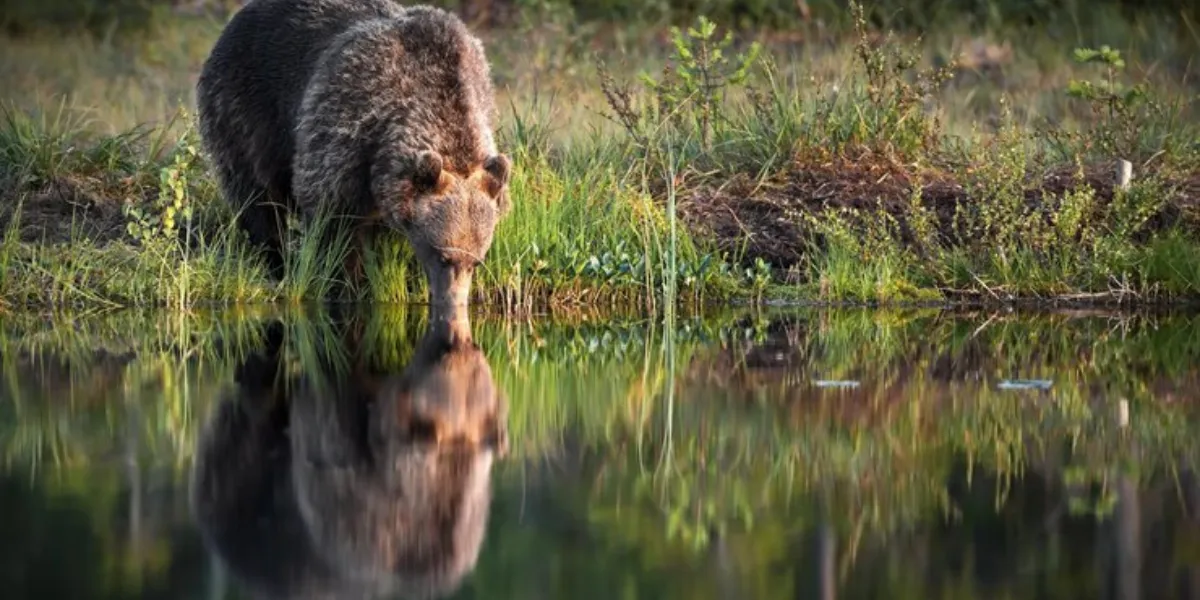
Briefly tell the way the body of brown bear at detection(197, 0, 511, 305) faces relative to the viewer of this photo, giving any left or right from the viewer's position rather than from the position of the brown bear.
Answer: facing the viewer and to the right of the viewer
